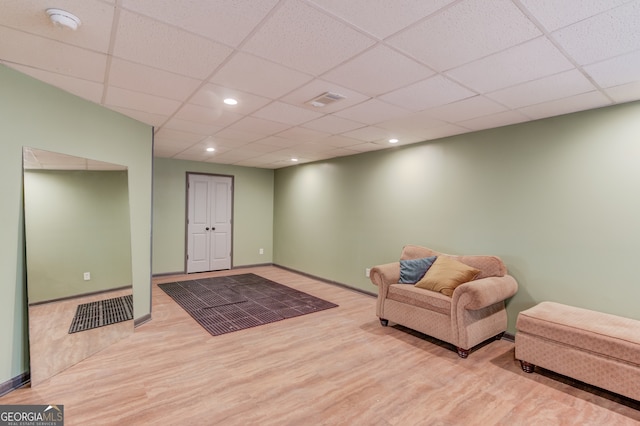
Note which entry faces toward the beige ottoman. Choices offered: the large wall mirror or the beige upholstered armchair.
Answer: the large wall mirror

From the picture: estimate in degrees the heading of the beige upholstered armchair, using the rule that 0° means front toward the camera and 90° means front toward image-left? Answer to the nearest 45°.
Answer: approximately 45°

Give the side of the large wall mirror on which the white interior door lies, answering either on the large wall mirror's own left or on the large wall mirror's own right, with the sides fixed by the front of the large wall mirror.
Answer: on the large wall mirror's own left

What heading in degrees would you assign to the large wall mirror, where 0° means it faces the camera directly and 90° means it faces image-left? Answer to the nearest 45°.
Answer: approximately 315°

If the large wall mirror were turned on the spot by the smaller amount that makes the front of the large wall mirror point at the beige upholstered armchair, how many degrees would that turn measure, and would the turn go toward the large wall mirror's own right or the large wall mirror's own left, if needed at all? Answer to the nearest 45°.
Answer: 0° — it already faces it

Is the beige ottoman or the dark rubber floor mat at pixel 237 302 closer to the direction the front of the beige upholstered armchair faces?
the dark rubber floor mat

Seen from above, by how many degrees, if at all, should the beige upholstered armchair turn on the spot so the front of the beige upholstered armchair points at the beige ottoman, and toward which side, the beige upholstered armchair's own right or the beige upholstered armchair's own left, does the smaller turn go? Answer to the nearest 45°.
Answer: approximately 90° to the beige upholstered armchair's own left

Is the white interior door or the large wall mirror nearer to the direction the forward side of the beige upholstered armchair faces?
the large wall mirror

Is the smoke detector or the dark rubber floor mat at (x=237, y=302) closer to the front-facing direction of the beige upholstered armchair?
the smoke detector
